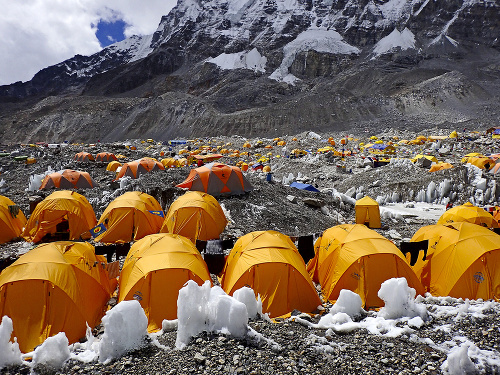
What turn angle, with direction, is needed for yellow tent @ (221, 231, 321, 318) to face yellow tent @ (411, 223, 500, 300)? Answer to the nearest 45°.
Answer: approximately 90° to its left

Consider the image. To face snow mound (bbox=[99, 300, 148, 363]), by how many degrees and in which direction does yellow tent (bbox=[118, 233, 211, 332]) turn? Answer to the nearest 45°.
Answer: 0° — it already faces it

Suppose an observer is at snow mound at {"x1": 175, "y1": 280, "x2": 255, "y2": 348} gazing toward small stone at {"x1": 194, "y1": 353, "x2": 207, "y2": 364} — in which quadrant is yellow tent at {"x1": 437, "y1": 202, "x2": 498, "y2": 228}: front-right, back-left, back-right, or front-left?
back-left

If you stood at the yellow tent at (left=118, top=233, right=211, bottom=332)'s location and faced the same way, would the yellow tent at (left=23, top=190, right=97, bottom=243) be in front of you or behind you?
behind

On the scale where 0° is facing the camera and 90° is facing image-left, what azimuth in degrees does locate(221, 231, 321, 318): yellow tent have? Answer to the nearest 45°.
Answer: approximately 0°

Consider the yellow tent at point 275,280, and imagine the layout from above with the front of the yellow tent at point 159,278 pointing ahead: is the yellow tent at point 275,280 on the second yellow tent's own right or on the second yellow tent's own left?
on the second yellow tent's own left

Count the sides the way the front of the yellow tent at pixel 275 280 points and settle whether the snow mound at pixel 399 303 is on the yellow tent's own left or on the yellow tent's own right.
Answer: on the yellow tent's own left

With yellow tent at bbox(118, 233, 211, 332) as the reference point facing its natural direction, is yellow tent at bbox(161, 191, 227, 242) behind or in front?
behind

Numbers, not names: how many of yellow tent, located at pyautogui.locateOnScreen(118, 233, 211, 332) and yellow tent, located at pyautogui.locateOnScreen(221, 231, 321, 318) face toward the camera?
2

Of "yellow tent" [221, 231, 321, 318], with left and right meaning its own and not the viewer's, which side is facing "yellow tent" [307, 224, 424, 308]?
left

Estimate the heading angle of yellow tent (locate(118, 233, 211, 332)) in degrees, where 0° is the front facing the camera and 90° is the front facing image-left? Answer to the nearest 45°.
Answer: approximately 0°
